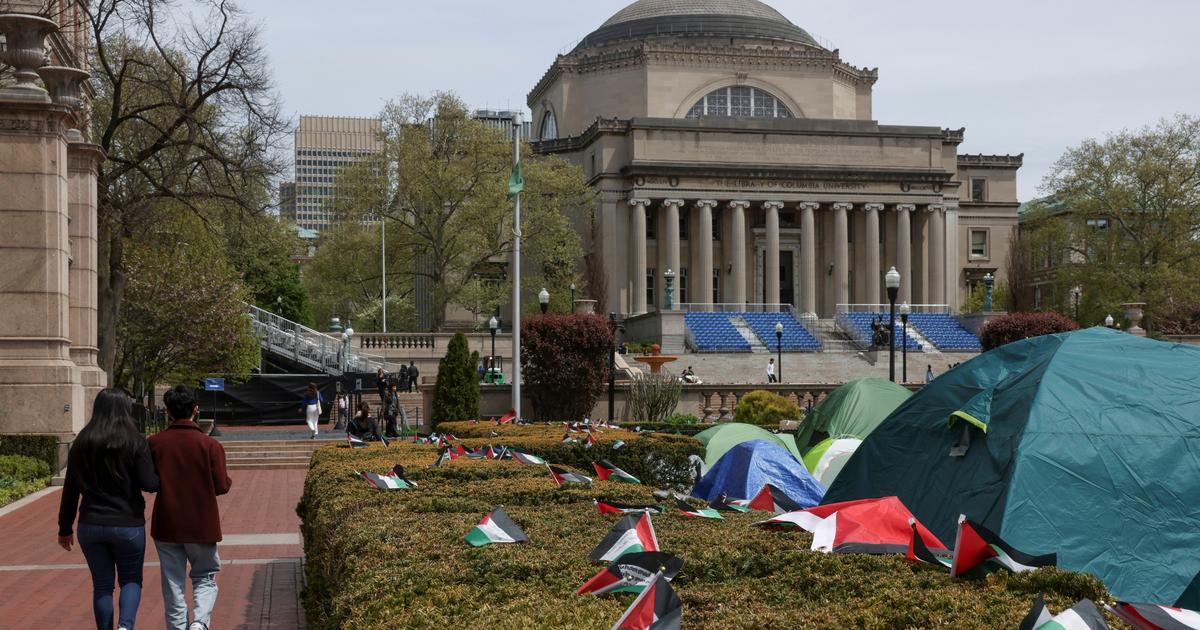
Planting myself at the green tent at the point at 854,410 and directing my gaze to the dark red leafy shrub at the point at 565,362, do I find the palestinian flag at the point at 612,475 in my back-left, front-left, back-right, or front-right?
back-left

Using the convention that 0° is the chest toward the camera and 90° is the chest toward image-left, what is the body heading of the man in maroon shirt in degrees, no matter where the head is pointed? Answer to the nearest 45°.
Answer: approximately 180°

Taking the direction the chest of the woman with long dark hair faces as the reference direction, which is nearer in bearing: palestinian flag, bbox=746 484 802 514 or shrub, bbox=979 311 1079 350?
the shrub

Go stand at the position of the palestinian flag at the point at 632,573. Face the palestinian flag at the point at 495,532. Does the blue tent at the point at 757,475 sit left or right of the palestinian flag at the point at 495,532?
right

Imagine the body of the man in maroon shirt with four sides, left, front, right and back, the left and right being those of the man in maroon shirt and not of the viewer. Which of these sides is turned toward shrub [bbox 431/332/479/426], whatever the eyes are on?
front

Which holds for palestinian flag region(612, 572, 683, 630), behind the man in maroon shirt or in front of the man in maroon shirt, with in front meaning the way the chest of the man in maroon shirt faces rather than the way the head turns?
behind

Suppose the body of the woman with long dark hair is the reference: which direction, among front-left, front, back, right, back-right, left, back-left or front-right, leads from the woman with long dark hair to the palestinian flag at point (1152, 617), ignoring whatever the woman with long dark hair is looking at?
back-right

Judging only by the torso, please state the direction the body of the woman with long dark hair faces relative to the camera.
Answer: away from the camera

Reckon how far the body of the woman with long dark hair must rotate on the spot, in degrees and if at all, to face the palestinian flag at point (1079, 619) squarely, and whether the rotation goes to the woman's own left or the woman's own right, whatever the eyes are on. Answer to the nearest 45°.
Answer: approximately 135° to the woman's own right

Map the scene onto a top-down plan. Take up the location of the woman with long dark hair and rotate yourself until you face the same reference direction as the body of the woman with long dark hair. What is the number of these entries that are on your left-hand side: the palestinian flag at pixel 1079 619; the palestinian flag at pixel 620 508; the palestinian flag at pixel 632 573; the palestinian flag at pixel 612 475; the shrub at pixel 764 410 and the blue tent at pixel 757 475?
0

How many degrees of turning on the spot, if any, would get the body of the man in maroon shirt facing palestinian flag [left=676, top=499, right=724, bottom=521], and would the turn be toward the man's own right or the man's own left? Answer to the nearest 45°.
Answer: approximately 90° to the man's own right

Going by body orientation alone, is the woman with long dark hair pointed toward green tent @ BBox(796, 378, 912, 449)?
no

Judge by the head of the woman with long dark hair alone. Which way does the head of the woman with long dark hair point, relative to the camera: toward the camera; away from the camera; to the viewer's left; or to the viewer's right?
away from the camera

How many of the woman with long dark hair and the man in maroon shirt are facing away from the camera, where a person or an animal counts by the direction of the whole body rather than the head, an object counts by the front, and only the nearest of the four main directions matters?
2

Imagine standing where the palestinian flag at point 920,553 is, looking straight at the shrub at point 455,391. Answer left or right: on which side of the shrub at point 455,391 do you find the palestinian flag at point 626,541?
left

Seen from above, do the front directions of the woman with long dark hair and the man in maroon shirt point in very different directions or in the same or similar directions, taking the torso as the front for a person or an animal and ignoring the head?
same or similar directions

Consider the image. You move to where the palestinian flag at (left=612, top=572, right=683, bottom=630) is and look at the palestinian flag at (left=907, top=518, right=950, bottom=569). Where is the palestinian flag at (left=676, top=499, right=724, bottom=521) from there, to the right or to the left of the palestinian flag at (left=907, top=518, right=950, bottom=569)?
left
